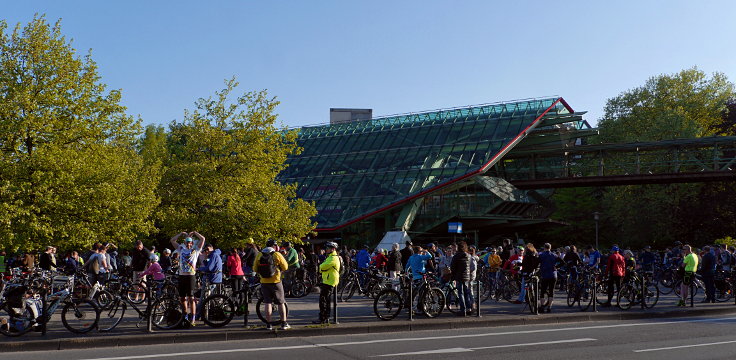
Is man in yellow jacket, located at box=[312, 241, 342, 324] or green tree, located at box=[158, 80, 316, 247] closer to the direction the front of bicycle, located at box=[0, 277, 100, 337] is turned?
the man in yellow jacket

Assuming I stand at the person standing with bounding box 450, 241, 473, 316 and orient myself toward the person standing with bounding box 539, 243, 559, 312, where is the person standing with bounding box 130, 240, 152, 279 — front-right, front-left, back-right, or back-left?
back-left

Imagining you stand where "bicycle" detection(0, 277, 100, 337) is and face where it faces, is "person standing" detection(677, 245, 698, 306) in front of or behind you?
in front

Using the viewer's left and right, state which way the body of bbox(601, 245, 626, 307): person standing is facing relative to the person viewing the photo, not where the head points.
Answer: facing away from the viewer and to the left of the viewer

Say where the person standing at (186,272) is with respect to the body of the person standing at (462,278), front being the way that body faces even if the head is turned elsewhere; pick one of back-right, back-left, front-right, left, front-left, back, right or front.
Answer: back-left

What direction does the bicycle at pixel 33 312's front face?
to the viewer's right

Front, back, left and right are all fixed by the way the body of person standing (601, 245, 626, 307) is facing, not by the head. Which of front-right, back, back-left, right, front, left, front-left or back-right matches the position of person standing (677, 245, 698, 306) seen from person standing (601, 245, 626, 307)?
right

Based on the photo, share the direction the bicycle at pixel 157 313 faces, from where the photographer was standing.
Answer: facing to the left of the viewer

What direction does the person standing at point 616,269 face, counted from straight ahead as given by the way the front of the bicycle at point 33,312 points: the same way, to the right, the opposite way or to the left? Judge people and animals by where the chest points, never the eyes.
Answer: to the left

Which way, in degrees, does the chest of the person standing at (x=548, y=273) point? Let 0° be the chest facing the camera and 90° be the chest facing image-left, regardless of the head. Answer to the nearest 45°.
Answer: approximately 180°

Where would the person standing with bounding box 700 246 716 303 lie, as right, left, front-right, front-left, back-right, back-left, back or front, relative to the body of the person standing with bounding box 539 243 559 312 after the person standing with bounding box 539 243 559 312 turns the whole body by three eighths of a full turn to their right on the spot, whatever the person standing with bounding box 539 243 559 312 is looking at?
left
